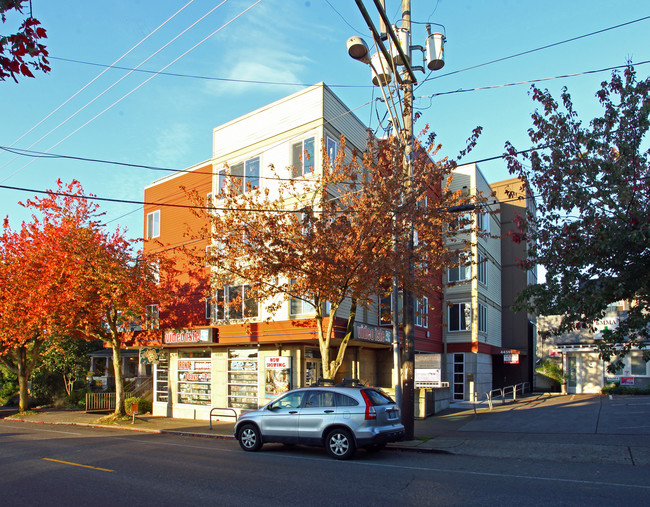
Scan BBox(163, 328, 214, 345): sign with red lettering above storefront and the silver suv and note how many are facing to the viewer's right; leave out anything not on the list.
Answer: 0

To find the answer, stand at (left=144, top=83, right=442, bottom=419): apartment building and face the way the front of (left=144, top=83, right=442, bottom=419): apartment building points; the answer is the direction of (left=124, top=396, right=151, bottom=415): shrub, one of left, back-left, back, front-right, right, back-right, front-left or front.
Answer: right

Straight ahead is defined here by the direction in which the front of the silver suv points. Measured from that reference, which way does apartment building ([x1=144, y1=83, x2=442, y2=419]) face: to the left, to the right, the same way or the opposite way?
to the left

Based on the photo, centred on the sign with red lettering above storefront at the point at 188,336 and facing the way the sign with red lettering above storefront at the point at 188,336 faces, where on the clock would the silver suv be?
The silver suv is roughly at 10 o'clock from the sign with red lettering above storefront.

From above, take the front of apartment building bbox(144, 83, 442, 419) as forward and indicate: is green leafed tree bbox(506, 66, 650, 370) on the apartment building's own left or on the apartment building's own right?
on the apartment building's own left

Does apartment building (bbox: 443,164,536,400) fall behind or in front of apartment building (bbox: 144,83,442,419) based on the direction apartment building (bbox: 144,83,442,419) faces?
behind

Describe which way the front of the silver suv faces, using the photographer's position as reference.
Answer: facing away from the viewer and to the left of the viewer

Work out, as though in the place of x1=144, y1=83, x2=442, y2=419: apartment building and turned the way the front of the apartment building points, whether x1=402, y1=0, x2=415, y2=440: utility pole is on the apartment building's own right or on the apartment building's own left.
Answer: on the apartment building's own left

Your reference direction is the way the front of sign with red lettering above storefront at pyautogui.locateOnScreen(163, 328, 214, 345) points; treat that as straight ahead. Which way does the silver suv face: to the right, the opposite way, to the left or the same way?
to the right

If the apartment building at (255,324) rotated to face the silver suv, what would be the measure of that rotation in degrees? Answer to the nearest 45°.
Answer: approximately 45° to its left

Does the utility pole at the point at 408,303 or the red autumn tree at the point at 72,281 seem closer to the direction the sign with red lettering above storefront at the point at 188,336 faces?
the red autumn tree

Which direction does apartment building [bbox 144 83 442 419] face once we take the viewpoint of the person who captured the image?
facing the viewer and to the left of the viewer
